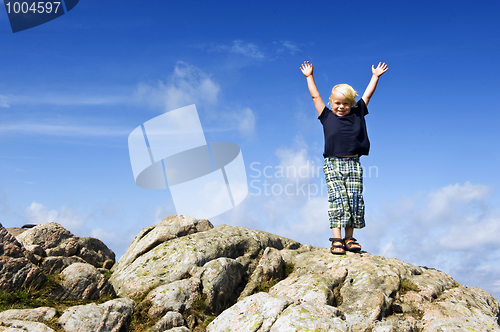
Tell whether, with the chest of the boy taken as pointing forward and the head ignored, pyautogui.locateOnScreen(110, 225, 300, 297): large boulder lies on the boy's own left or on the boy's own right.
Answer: on the boy's own right

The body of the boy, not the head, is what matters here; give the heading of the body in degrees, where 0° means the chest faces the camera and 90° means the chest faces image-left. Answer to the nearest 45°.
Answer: approximately 0°
